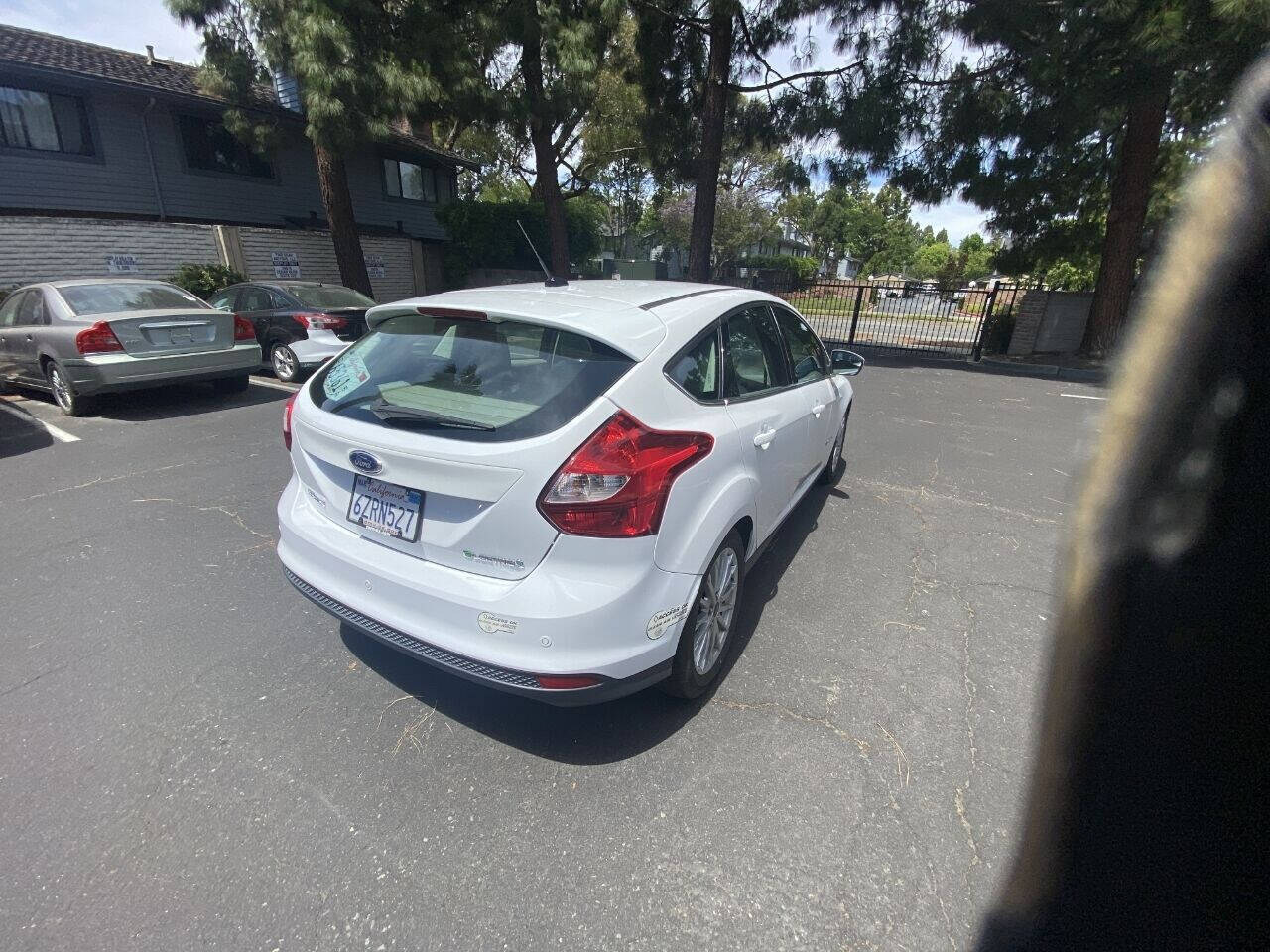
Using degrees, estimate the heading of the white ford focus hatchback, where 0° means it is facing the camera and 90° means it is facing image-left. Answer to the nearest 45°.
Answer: approximately 225°

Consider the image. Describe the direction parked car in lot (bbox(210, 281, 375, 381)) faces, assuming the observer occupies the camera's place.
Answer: facing away from the viewer and to the left of the viewer

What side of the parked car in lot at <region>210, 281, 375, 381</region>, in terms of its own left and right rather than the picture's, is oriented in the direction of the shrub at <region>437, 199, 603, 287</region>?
right

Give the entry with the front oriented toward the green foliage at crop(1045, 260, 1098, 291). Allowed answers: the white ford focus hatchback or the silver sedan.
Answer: the white ford focus hatchback

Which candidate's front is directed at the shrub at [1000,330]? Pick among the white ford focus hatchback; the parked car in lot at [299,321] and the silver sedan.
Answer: the white ford focus hatchback

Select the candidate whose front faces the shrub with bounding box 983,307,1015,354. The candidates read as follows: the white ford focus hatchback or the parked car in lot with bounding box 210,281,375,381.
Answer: the white ford focus hatchback

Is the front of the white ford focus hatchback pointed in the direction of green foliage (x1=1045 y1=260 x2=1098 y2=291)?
yes

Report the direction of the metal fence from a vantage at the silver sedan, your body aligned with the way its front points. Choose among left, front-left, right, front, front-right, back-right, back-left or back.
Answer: back-right

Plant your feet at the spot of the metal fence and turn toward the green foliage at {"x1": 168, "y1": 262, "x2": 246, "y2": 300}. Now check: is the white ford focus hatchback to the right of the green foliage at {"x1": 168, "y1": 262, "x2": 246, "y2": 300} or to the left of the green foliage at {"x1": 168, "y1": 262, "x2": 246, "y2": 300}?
left

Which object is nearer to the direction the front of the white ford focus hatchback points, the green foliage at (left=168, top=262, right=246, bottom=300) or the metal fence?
the metal fence
